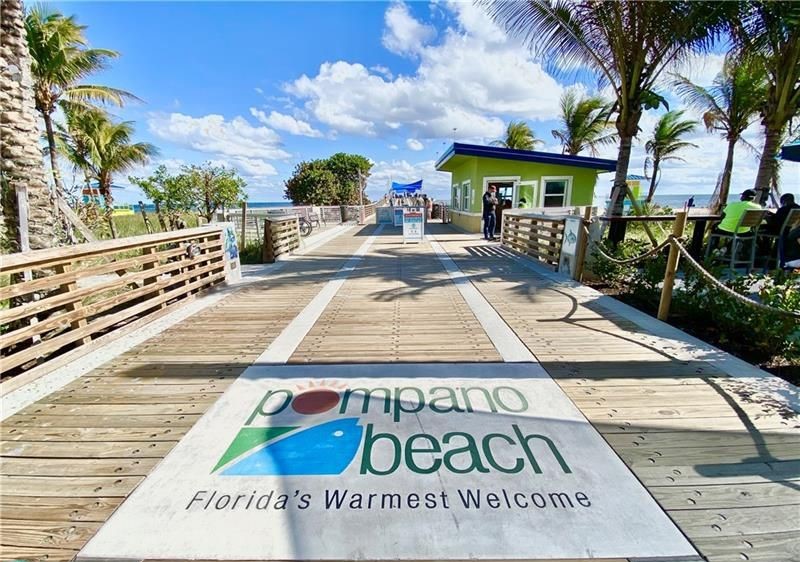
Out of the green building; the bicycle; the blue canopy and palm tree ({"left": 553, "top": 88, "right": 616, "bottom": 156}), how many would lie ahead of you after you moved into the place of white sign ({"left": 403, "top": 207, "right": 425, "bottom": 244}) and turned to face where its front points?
0

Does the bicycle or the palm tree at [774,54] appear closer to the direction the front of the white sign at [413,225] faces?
the palm tree

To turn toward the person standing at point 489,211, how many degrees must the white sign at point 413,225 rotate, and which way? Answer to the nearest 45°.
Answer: approximately 90° to its left

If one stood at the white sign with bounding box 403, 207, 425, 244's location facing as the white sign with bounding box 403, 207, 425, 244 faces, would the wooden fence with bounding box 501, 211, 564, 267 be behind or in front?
in front

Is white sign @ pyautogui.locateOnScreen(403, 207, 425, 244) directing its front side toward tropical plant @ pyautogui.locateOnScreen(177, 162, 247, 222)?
no

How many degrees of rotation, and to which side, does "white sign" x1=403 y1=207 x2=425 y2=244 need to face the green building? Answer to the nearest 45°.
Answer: approximately 135° to its left

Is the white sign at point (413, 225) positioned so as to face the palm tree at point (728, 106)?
no

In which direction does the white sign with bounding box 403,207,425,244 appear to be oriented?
toward the camera

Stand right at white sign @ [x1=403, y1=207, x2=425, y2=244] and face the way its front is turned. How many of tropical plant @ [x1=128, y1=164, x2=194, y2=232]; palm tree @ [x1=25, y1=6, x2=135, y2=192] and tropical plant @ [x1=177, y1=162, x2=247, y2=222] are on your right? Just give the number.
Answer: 3

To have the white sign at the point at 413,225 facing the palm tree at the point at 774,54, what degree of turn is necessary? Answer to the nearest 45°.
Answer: approximately 45° to its left

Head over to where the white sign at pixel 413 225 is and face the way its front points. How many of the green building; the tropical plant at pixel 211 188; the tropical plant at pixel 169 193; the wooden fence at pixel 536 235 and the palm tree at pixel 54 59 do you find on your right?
3

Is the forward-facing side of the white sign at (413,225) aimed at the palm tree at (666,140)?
no

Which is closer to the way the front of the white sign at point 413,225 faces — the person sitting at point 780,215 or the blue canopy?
the person sitting

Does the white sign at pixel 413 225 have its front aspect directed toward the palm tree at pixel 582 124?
no

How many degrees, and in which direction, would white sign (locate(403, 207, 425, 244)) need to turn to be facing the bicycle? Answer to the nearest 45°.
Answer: approximately 135° to its right

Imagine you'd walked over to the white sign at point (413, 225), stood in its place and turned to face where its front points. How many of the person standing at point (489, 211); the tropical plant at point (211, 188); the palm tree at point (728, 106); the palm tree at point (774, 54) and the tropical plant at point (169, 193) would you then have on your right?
2

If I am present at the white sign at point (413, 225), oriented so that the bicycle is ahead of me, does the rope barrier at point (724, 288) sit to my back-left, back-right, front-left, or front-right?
back-left
